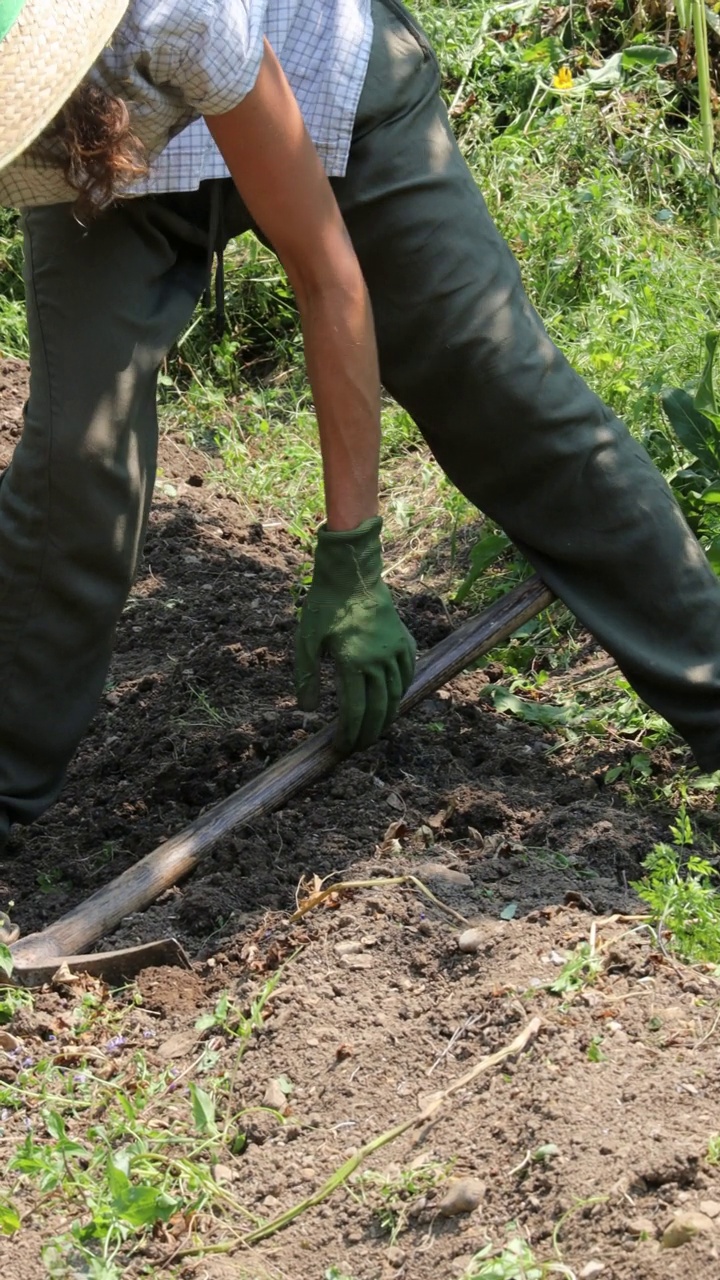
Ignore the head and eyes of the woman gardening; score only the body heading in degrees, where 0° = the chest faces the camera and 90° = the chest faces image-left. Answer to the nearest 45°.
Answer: approximately 45°

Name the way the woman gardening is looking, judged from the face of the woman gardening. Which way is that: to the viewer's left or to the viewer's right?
to the viewer's left

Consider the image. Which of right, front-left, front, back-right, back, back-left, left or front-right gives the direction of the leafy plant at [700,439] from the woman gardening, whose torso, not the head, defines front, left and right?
back

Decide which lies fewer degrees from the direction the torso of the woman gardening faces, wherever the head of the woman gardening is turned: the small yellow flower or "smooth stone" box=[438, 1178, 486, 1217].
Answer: the smooth stone
